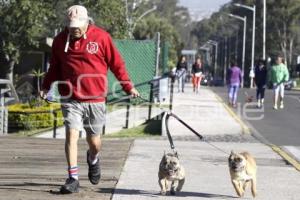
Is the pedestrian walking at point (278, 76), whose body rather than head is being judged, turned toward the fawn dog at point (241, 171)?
yes

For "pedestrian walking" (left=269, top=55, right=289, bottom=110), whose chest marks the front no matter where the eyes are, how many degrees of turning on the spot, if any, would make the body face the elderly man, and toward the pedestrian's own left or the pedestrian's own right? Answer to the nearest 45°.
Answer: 0° — they already face them

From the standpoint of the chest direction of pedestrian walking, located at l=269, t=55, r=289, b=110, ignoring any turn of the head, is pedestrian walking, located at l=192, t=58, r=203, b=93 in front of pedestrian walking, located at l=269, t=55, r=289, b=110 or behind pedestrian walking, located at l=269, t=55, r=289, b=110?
behind

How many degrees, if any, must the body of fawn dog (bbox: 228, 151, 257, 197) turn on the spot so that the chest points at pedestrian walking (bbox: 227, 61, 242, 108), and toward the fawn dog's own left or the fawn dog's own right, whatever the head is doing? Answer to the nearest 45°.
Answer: approximately 135° to the fawn dog's own right

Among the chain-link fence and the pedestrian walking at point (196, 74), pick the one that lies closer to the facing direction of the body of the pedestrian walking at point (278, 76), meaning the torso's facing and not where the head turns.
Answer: the chain-link fence

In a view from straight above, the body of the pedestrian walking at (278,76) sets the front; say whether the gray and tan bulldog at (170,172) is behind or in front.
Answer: in front

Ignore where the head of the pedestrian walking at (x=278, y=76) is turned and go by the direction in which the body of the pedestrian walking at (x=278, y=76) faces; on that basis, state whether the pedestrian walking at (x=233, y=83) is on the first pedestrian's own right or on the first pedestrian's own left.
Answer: on the first pedestrian's own right

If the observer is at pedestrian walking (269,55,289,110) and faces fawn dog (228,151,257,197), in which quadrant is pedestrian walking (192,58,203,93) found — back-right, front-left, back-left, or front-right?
back-right

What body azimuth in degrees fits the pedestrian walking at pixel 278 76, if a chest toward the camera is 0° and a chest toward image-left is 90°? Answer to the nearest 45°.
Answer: approximately 0°

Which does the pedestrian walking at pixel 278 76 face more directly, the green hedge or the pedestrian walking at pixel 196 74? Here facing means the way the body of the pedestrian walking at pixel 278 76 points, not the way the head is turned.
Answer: the green hedge

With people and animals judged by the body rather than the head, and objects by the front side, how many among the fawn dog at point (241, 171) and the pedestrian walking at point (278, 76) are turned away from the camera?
0

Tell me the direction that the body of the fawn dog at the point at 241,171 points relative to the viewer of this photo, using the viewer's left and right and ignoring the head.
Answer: facing the viewer and to the left of the viewer
